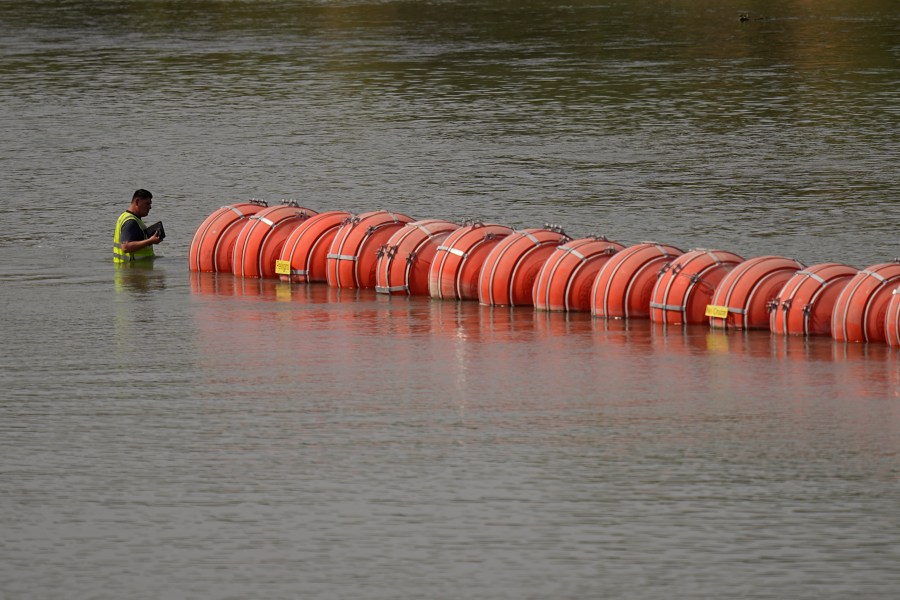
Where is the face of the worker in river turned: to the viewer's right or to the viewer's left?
to the viewer's right

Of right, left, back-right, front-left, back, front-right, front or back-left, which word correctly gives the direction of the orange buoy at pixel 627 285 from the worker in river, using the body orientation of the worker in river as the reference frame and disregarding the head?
front-right

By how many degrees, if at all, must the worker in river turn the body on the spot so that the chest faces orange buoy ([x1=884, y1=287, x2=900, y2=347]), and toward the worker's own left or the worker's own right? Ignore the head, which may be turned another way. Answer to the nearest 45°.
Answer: approximately 45° to the worker's own right

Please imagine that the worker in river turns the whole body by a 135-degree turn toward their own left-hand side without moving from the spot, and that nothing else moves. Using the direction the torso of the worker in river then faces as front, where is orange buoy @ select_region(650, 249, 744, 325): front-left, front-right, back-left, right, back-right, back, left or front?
back

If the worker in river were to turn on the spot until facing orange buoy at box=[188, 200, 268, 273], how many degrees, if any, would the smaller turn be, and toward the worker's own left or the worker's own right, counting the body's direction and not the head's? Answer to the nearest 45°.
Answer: approximately 45° to the worker's own right

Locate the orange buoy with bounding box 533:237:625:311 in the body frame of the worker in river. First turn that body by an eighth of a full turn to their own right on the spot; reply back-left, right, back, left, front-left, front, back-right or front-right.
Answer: front

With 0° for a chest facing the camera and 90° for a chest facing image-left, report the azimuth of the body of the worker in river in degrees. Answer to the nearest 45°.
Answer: approximately 270°

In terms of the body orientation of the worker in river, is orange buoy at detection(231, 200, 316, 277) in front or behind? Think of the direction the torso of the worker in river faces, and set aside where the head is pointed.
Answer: in front

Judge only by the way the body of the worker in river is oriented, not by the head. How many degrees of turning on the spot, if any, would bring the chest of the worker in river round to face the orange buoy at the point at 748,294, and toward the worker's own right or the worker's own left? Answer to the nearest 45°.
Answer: approximately 45° to the worker's own right

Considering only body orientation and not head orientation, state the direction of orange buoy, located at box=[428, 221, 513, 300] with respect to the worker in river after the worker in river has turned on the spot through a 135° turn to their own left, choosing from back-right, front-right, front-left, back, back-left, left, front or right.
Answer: back

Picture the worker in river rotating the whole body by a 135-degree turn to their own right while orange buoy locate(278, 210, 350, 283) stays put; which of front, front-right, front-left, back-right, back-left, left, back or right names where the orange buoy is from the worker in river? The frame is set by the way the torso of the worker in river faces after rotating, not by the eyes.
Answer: left

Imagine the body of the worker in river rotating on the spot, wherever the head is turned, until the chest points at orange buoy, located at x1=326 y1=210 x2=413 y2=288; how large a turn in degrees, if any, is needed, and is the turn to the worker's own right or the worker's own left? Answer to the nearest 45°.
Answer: approximately 45° to the worker's own right

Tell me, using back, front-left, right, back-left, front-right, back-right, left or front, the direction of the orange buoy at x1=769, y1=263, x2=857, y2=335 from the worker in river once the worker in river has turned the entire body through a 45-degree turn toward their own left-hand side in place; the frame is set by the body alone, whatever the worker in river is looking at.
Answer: right
